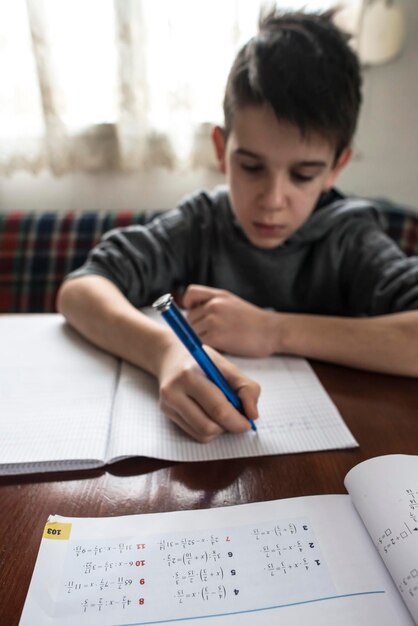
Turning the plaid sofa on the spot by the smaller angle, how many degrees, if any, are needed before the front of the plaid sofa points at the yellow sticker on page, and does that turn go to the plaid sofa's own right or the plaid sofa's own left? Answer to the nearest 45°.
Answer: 0° — it already faces it

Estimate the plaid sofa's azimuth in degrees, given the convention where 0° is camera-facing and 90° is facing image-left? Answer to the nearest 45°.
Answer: approximately 0°

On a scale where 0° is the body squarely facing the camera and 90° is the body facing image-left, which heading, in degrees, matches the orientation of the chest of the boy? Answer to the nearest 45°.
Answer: approximately 0°

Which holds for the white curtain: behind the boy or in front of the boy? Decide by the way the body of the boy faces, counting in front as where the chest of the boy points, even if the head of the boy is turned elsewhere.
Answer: behind
